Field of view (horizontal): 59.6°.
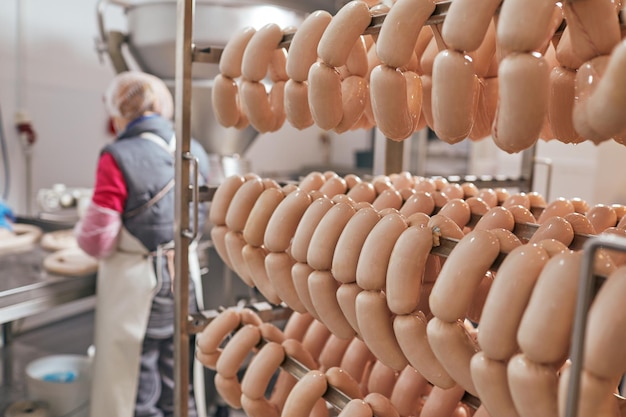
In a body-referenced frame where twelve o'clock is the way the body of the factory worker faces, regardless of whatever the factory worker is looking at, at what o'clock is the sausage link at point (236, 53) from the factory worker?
The sausage link is roughly at 7 o'clock from the factory worker.

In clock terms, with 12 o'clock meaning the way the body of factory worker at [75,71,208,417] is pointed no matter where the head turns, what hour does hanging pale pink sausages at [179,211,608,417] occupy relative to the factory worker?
The hanging pale pink sausages is roughly at 7 o'clock from the factory worker.

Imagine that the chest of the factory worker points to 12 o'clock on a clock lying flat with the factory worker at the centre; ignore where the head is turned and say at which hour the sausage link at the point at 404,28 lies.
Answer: The sausage link is roughly at 7 o'clock from the factory worker.

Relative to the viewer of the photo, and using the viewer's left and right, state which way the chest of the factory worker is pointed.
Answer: facing away from the viewer and to the left of the viewer

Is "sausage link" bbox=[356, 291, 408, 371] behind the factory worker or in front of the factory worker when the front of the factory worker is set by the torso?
behind

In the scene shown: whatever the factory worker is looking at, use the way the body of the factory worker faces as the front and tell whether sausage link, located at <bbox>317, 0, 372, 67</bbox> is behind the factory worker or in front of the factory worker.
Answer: behind

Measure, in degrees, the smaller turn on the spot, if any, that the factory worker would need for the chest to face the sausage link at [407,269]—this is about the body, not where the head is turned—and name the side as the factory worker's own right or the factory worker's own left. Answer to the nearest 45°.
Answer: approximately 135° to the factory worker's own left

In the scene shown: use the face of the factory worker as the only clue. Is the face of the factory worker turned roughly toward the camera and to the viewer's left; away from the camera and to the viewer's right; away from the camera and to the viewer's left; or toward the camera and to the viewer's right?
away from the camera and to the viewer's left
